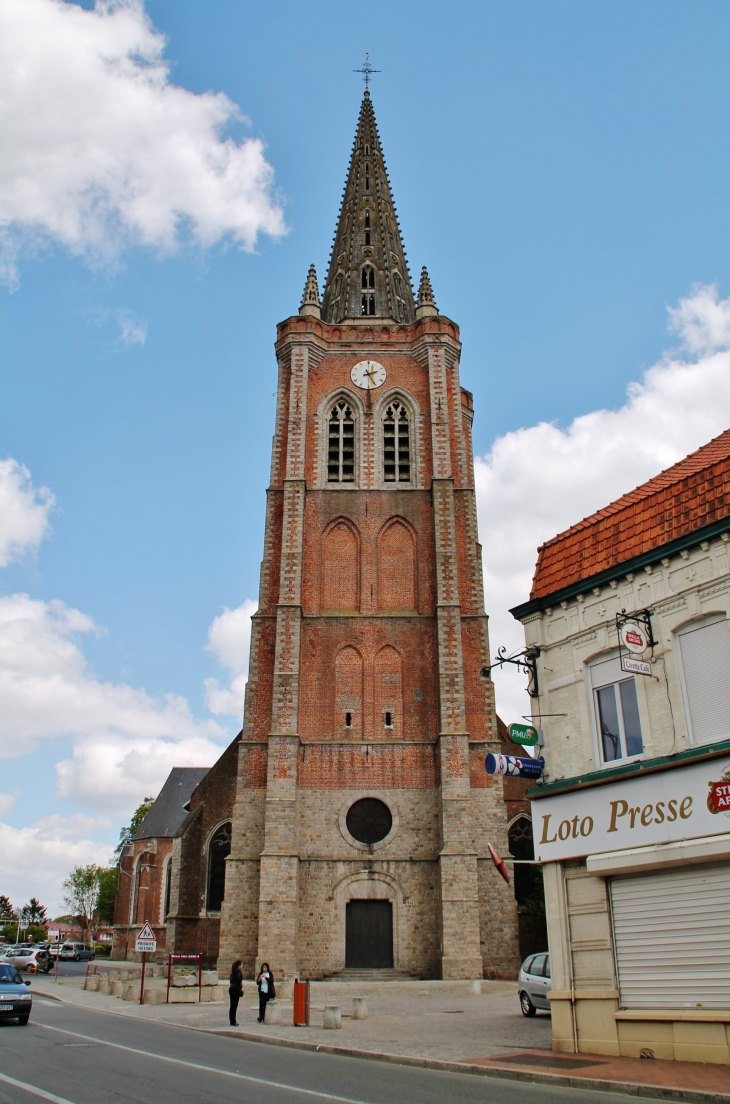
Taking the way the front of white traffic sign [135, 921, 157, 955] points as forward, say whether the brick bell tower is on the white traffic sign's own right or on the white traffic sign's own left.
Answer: on the white traffic sign's own left

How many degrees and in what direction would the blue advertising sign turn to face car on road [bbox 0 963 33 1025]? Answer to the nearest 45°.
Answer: approximately 90° to its right

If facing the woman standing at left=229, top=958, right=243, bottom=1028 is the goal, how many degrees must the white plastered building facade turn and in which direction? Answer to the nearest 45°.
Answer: approximately 90° to its right

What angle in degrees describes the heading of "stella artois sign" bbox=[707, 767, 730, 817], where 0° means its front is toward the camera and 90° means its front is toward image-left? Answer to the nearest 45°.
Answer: approximately 0°

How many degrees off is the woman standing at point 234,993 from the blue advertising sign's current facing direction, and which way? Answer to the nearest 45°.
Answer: approximately 135° to its right

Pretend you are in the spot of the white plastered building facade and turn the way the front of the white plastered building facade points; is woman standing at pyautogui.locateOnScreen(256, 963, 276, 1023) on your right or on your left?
on your right

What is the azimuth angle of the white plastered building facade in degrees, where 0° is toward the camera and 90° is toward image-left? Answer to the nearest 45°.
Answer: approximately 45°

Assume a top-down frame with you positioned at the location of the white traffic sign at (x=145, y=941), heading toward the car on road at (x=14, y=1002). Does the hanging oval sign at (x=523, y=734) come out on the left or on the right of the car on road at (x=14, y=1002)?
left

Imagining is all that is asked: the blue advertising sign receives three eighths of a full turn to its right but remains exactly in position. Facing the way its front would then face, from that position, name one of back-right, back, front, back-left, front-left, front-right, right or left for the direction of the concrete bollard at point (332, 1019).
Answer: front

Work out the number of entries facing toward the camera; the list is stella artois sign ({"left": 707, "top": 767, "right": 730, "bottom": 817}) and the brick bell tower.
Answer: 2

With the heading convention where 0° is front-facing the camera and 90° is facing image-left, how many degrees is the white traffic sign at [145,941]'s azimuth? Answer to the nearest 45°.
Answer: approximately 0°
